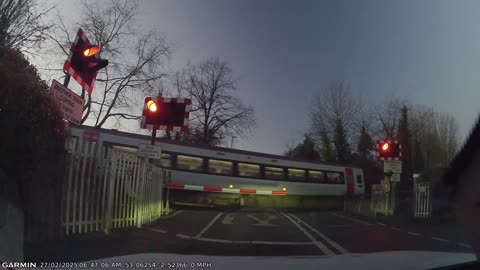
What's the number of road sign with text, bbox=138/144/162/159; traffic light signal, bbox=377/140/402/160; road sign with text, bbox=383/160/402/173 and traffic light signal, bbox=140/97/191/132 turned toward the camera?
4

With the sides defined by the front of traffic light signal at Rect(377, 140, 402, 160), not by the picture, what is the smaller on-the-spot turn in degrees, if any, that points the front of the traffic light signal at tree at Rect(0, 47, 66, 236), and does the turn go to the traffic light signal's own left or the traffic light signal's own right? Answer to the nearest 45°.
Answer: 0° — it already faces it

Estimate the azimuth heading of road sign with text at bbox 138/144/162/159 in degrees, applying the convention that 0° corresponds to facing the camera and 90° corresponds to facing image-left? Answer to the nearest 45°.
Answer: approximately 0°

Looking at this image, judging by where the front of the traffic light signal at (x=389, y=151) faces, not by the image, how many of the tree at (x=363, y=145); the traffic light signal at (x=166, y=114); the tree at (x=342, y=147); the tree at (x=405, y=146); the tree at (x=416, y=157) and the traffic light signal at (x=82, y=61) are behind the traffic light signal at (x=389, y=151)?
4

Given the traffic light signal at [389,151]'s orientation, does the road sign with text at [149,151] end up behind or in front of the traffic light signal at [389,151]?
in front

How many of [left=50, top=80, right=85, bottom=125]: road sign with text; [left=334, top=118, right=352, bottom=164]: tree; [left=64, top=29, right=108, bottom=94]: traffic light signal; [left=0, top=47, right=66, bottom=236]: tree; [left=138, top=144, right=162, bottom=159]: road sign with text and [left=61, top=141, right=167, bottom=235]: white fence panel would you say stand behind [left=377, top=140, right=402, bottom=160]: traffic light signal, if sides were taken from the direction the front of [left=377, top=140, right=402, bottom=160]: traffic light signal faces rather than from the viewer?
1

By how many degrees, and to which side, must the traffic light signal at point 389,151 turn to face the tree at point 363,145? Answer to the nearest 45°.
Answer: approximately 180°

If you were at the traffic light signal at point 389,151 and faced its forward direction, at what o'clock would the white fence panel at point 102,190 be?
The white fence panel is roughly at 1 o'clock from the traffic light signal.

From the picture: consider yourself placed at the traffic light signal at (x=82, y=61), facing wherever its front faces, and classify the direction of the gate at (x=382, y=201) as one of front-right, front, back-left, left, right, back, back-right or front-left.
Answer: left

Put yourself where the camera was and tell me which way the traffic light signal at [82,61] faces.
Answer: facing the viewer and to the right of the viewer

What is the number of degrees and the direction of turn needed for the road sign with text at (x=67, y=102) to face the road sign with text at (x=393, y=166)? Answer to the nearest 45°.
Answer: approximately 90° to its left

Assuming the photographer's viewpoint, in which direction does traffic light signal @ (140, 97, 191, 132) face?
facing the viewer

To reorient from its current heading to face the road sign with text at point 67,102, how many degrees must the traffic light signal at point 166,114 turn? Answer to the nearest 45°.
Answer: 0° — it already faces it

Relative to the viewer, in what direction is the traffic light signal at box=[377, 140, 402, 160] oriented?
toward the camera

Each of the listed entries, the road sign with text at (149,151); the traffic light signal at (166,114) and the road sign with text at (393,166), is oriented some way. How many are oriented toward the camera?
3
